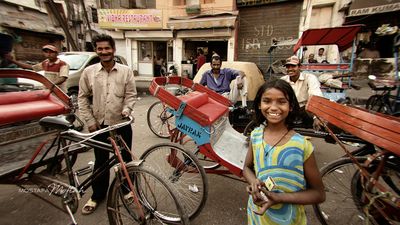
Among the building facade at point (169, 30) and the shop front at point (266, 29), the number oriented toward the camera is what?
2

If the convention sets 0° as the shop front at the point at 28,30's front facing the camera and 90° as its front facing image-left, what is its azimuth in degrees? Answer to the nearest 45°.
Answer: approximately 315°

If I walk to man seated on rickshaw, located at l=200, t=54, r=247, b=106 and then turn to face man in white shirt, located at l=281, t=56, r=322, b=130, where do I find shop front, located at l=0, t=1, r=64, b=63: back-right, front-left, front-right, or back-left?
back-left

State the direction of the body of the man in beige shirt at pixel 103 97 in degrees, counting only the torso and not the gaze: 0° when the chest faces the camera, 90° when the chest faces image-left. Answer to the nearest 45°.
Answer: approximately 0°

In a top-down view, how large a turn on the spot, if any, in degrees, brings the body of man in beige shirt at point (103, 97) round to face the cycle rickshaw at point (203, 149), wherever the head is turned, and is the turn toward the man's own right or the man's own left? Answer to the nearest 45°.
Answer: approximately 45° to the man's own left

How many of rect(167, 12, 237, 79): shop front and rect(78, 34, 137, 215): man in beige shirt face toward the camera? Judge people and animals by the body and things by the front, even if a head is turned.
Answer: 2

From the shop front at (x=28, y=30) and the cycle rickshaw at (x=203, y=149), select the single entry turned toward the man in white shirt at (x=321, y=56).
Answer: the shop front

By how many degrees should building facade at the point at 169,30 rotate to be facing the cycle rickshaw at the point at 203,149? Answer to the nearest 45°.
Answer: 0° — it already faces it
